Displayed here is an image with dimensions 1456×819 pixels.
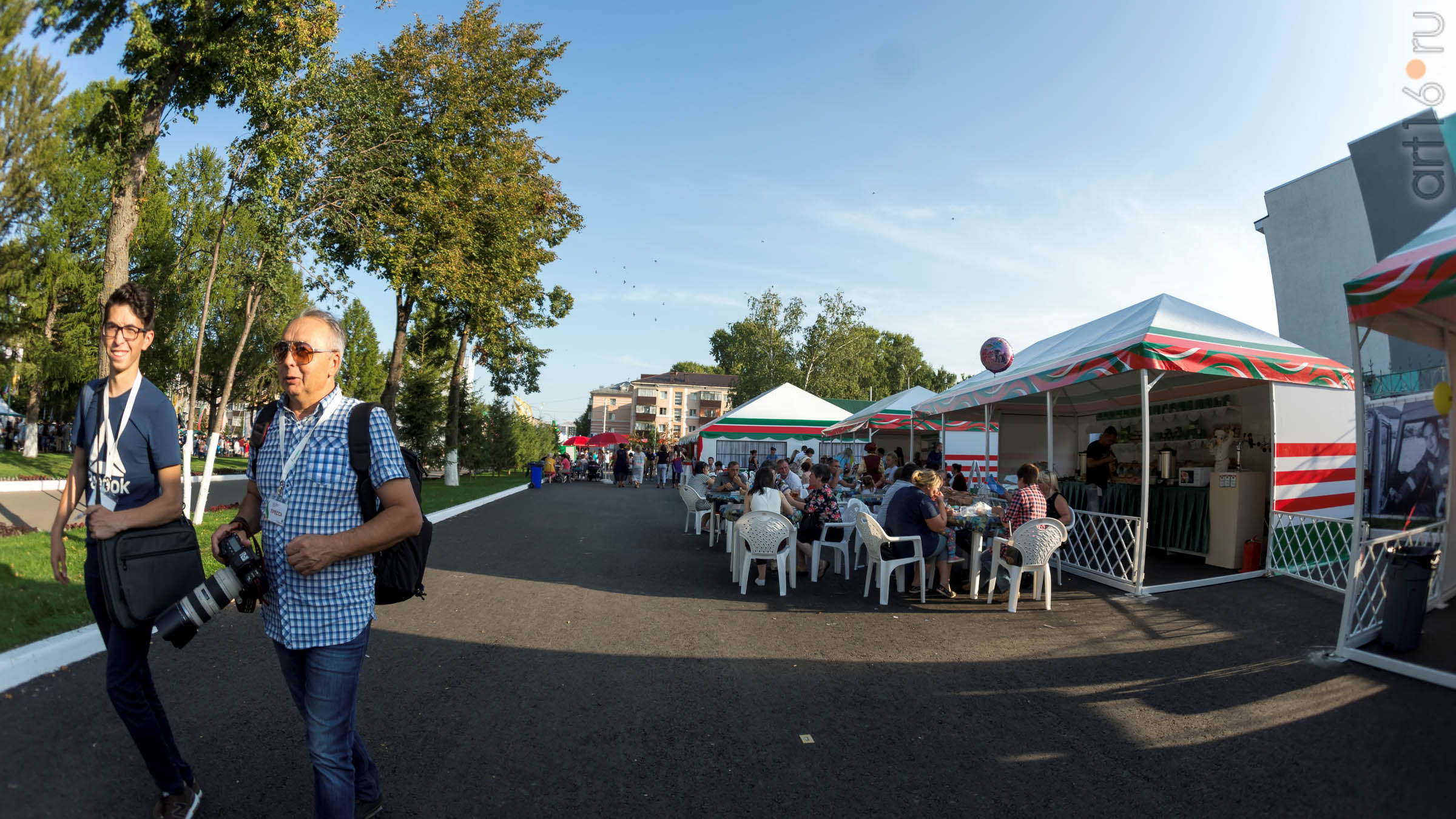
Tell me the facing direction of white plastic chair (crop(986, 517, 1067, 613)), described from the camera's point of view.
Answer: facing away from the viewer and to the left of the viewer

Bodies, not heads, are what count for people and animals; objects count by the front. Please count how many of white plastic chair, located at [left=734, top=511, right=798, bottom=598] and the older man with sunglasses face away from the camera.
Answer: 1

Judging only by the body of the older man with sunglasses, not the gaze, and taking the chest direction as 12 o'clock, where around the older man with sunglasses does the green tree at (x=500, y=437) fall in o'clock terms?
The green tree is roughly at 5 o'clock from the older man with sunglasses.

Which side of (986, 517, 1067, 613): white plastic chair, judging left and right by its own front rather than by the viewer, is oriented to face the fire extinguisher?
right

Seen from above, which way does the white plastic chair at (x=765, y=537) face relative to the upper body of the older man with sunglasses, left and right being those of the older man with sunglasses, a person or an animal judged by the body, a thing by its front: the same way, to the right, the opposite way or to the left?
the opposite way

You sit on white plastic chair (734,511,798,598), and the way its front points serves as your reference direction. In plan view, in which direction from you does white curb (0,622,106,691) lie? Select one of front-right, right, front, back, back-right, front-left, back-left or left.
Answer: back-left

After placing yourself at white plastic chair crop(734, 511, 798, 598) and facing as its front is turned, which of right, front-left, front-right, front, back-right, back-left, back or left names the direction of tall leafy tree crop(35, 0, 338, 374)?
left

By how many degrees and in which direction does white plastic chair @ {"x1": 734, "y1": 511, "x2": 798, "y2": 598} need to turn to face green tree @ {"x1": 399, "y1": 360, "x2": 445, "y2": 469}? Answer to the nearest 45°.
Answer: approximately 45° to its left

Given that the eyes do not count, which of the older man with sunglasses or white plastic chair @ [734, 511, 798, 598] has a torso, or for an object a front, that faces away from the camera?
the white plastic chair

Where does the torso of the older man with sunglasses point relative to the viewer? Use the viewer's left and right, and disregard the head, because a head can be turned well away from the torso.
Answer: facing the viewer and to the left of the viewer

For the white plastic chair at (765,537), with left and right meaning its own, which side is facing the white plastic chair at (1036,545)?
right

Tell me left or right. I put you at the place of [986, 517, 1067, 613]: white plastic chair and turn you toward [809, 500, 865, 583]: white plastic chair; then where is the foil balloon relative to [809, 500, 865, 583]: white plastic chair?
right

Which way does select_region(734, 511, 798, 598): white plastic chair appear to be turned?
away from the camera

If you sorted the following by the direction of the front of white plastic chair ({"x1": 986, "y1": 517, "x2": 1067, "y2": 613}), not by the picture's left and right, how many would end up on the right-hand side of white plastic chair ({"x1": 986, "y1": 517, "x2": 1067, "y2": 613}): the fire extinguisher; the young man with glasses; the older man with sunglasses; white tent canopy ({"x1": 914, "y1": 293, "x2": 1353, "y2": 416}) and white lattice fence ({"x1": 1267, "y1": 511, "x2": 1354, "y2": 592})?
3
